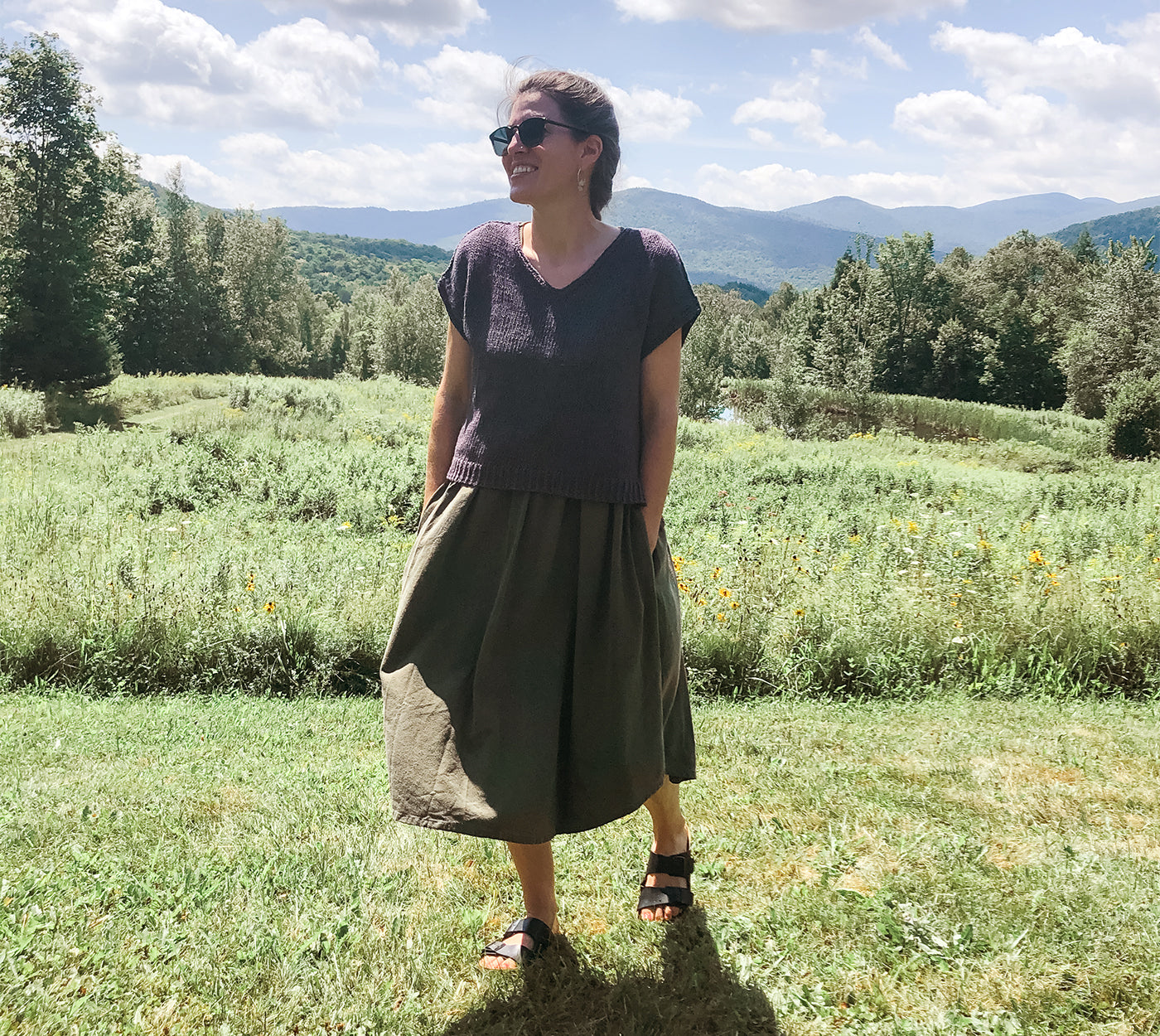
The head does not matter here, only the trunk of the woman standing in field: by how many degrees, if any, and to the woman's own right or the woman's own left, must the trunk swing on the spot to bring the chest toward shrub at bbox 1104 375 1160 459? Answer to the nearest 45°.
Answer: approximately 135° to the woman's own left

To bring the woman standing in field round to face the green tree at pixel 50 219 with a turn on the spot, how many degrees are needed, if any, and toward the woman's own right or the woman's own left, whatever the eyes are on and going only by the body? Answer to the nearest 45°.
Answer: approximately 135° to the woman's own right

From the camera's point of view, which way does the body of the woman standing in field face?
toward the camera

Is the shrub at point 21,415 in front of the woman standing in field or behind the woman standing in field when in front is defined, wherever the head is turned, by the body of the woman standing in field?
behind

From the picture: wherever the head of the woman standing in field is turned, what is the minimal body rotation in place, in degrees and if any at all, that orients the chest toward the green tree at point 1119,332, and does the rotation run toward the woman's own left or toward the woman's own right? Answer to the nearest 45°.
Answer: approximately 135° to the woman's own left
